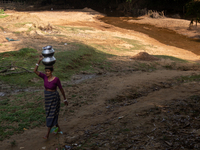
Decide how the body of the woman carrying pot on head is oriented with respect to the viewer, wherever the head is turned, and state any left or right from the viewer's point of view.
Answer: facing the viewer and to the left of the viewer
